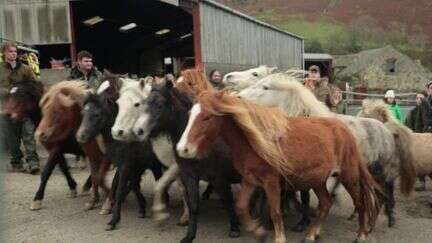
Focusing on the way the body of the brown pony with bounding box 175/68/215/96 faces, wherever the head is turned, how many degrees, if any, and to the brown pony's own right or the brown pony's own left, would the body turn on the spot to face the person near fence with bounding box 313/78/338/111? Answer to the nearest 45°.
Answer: approximately 180°

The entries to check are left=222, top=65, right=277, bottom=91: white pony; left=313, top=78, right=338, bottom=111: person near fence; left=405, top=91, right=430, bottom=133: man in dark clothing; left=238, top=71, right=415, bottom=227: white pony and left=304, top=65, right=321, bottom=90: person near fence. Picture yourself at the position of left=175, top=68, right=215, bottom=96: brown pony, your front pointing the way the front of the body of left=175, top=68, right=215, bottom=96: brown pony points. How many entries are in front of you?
0

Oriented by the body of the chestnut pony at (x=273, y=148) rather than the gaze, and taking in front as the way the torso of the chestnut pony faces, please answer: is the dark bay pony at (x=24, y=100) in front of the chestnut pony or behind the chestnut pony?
in front

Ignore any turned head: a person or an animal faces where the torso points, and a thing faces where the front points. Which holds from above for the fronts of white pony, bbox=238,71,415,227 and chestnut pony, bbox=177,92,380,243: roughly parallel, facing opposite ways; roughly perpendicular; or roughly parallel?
roughly parallel

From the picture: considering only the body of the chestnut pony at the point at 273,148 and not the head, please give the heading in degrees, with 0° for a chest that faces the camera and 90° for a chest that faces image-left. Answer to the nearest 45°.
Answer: approximately 90°

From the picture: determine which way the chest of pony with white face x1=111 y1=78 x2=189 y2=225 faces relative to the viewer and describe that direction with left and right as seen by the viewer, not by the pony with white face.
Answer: facing the viewer and to the left of the viewer

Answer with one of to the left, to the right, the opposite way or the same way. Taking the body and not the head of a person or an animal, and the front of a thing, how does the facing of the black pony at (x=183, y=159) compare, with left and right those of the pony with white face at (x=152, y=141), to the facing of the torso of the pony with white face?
the same way

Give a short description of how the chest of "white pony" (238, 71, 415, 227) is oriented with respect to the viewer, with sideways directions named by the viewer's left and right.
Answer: facing to the left of the viewer

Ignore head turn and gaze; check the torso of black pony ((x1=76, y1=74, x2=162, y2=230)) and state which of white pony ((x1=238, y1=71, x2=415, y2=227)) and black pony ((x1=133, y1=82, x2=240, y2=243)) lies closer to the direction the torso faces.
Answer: the black pony

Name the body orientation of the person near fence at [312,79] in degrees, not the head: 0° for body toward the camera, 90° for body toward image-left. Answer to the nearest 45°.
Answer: approximately 45°

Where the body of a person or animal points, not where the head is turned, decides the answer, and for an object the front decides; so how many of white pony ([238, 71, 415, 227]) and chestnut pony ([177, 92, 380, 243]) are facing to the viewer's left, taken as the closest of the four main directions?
2
